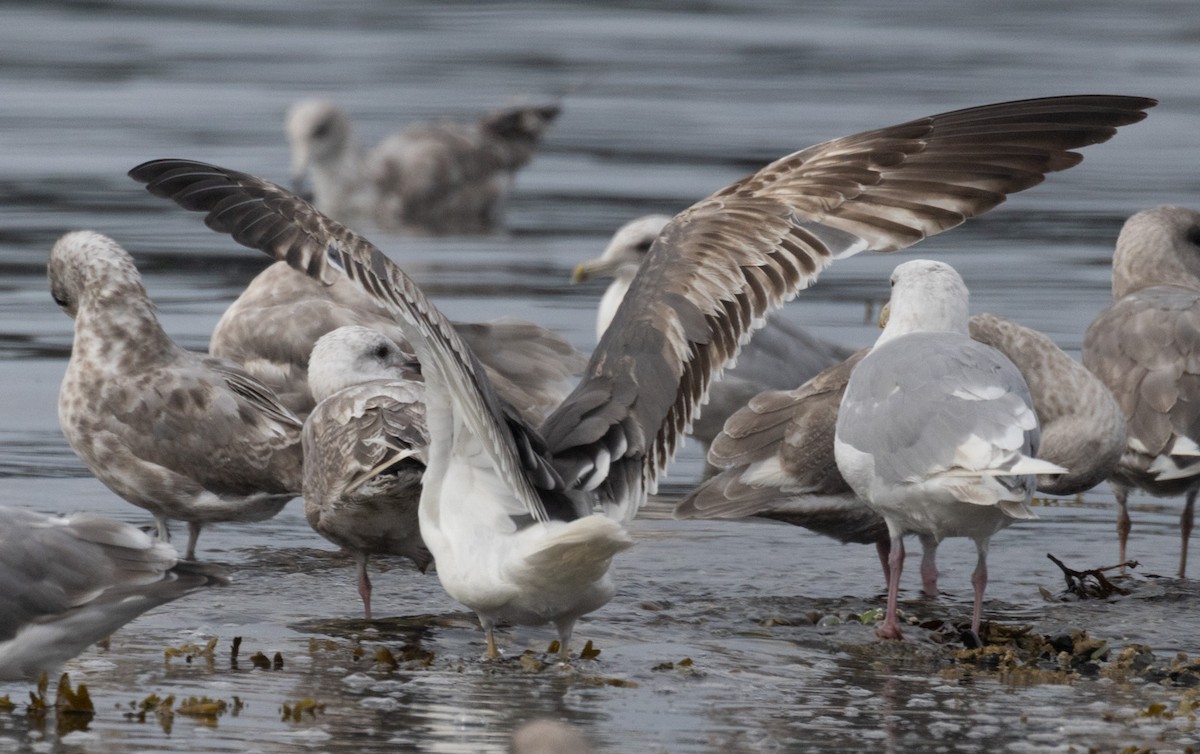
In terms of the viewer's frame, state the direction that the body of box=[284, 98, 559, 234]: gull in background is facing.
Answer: to the viewer's left

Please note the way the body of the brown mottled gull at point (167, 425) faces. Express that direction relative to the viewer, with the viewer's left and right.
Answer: facing to the left of the viewer

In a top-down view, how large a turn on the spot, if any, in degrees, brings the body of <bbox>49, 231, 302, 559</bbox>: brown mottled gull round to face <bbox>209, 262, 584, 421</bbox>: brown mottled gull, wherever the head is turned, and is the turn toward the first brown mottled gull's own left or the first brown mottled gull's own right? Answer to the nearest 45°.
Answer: approximately 135° to the first brown mottled gull's own right

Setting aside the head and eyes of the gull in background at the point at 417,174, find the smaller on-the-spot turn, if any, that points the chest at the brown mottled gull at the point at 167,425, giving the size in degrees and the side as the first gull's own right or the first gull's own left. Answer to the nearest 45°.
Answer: approximately 90° to the first gull's own left

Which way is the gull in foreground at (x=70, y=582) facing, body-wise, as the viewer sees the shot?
to the viewer's left

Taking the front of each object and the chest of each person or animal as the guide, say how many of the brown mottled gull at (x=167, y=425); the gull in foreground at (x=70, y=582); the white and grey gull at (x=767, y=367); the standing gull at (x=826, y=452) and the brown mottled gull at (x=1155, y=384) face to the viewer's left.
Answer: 3

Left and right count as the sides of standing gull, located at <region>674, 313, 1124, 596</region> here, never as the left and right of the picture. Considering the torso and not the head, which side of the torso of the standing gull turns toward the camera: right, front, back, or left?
right
